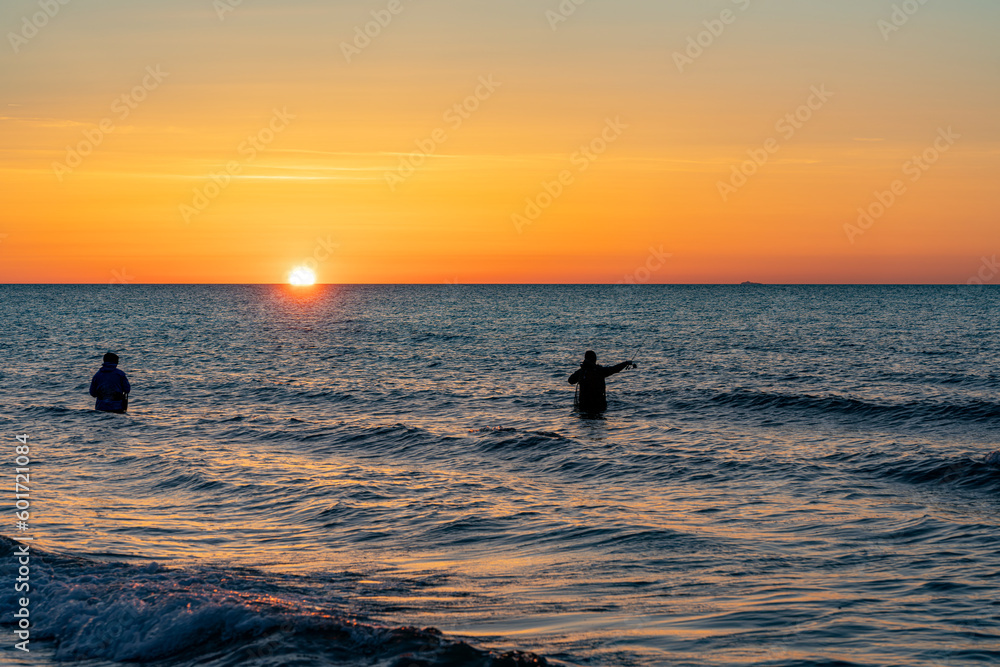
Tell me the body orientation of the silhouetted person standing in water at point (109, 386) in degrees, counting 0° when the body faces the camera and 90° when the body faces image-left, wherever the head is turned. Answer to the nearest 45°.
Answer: approximately 180°
